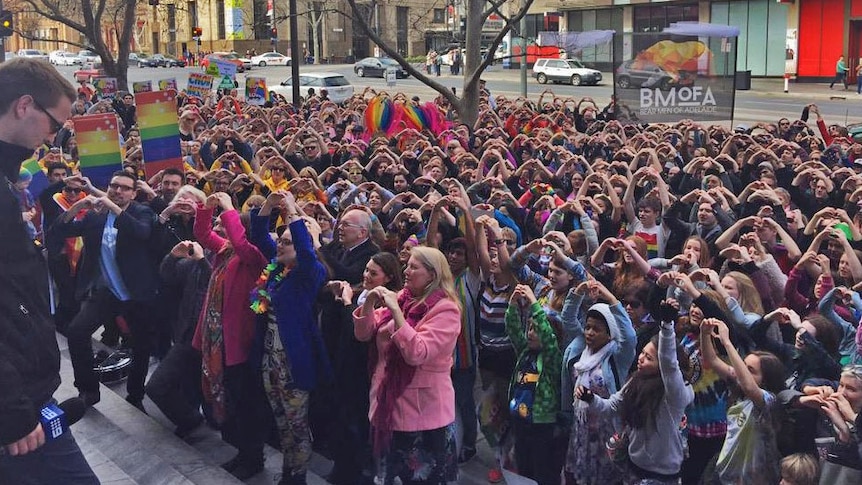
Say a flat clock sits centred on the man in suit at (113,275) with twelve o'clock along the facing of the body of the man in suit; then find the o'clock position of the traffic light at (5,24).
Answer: The traffic light is roughly at 6 o'clock from the man in suit.

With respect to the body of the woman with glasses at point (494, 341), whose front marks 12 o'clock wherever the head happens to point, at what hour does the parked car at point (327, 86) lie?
The parked car is roughly at 4 o'clock from the woman with glasses.

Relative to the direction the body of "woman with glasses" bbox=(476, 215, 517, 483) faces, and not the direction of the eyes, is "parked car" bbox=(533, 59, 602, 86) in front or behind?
behind

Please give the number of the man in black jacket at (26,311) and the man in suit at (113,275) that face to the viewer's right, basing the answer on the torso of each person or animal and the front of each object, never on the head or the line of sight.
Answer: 1

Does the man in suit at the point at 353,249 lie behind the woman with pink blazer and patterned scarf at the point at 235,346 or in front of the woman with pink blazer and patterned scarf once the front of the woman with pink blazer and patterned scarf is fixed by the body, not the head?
behind
